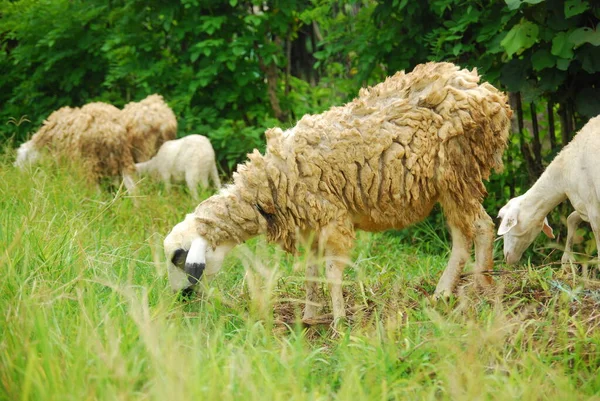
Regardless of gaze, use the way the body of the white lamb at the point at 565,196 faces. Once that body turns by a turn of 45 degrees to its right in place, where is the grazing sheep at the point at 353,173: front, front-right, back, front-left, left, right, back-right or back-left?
left

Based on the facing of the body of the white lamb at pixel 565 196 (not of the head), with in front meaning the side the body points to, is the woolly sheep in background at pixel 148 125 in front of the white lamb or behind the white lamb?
in front

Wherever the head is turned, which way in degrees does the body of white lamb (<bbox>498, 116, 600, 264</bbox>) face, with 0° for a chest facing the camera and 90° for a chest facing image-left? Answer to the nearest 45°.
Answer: approximately 90°

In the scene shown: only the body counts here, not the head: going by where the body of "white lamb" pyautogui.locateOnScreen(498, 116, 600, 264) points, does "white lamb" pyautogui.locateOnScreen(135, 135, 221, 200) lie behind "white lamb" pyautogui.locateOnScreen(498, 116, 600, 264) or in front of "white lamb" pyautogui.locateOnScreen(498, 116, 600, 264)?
in front

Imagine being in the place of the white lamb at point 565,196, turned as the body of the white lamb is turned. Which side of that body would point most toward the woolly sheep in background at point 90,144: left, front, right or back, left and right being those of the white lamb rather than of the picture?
front
